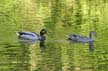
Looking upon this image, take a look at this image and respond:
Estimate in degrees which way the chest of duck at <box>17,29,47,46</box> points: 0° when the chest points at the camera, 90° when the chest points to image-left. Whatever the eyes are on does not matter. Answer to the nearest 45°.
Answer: approximately 270°
